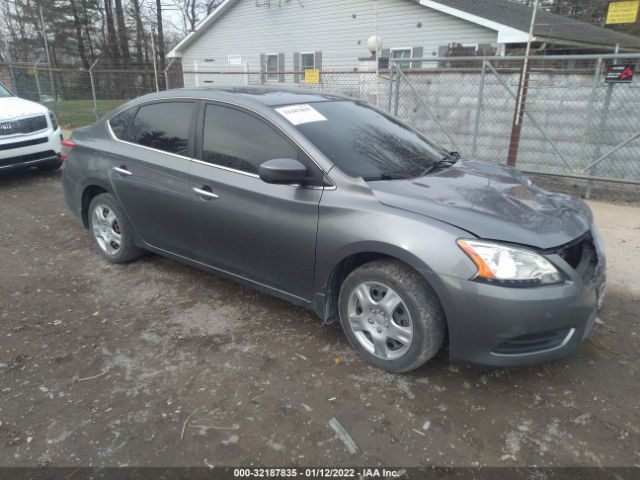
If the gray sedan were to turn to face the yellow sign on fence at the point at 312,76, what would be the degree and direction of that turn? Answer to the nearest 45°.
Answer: approximately 135° to its left

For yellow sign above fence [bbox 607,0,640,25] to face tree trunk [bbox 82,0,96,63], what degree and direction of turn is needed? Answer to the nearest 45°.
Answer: approximately 90° to its right

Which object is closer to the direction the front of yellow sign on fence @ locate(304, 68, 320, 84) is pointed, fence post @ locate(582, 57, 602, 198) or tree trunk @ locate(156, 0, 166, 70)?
the fence post

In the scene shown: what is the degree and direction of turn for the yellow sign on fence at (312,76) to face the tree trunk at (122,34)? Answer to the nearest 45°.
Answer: approximately 135° to its right

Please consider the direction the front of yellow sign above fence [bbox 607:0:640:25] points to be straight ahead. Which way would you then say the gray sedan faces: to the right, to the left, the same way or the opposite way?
to the left

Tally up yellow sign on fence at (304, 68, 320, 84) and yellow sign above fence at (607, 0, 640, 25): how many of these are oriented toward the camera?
2

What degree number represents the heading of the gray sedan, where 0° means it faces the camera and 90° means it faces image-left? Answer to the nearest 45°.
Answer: approximately 315°

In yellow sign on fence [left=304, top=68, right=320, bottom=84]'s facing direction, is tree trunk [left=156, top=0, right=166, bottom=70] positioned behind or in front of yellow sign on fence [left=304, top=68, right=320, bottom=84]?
behind

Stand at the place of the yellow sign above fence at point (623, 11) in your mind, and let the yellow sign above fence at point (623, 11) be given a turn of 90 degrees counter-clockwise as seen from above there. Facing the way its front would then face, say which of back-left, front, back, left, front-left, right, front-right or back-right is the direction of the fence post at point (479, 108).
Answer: back-right

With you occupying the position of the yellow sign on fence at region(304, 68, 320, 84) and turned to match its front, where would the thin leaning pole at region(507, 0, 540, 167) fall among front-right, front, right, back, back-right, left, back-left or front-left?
front-left

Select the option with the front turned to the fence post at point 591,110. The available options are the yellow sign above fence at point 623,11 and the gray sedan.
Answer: the yellow sign above fence

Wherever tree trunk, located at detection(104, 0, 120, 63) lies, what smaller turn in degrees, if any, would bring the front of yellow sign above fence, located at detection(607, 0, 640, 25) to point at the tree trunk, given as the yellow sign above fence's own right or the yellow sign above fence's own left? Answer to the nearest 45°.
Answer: approximately 135° to the yellow sign above fence's own right

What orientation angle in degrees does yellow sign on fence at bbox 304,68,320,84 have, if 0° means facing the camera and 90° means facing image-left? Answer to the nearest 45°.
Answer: approximately 0°

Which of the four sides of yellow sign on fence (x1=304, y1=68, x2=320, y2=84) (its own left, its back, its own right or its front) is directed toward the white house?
back

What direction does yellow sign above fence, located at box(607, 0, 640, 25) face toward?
toward the camera

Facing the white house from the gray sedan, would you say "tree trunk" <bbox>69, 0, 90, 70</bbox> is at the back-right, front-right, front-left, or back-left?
front-left

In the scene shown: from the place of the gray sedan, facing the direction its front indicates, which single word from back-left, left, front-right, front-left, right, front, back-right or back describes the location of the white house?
back-left

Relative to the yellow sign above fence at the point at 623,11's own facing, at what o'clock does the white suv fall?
The white suv is roughly at 2 o'clock from the yellow sign above fence.

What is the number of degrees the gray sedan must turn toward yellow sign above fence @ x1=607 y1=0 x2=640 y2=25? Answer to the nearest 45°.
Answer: approximately 90° to its left
